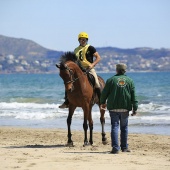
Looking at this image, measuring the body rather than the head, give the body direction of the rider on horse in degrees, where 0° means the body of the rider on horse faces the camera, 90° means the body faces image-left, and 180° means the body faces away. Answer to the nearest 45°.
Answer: approximately 45°

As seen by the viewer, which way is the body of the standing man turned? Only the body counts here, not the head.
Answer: away from the camera

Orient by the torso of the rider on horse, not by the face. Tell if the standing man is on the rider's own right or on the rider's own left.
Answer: on the rider's own left
